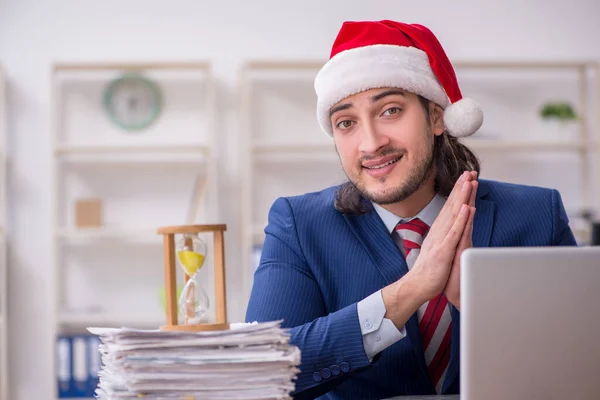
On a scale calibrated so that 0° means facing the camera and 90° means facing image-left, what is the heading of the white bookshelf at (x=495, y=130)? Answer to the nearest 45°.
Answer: approximately 0°

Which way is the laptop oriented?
away from the camera

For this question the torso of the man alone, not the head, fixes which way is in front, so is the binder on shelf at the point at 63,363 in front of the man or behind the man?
behind

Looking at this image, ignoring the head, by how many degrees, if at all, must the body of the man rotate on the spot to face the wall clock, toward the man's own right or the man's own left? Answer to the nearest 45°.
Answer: approximately 135° to the man's own right

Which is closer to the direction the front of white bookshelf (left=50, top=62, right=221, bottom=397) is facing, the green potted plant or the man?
the man

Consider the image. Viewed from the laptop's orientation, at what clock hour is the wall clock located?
The wall clock is roughly at 11 o'clock from the laptop.

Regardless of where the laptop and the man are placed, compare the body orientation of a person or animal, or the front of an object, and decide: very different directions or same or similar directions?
very different directions

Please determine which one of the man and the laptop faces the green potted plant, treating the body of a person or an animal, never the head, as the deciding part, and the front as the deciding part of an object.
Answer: the laptop

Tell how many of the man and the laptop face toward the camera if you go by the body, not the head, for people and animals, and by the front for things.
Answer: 1
